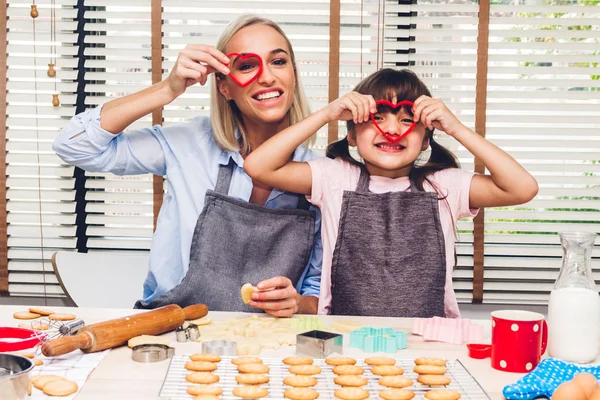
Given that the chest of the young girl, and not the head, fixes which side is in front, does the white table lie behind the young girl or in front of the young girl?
in front

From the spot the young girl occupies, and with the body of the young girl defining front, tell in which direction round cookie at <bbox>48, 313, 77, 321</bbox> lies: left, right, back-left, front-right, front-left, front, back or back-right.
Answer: front-right

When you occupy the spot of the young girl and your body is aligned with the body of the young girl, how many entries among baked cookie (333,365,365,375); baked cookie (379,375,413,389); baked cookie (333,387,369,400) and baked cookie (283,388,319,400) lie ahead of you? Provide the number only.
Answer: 4

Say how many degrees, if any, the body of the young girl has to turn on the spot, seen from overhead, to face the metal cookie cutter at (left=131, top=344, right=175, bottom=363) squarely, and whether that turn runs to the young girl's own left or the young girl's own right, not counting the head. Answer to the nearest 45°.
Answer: approximately 45° to the young girl's own right

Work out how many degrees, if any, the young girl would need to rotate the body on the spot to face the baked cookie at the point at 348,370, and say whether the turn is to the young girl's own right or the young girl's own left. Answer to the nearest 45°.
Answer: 0° — they already face it

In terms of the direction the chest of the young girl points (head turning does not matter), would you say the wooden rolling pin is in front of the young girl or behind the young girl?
in front

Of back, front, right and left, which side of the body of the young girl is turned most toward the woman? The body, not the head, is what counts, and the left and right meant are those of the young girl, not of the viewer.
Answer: right

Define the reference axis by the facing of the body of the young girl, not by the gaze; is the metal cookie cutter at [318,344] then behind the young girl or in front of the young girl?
in front

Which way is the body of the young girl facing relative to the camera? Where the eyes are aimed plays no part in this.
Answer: toward the camera

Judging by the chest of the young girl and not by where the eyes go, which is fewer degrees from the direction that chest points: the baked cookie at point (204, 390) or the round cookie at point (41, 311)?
the baked cookie

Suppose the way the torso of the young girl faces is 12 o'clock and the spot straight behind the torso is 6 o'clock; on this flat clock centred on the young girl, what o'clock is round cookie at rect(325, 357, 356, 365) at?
The round cookie is roughly at 12 o'clock from the young girl.

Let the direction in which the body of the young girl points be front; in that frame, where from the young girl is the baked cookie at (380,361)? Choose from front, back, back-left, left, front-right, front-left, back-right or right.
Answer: front

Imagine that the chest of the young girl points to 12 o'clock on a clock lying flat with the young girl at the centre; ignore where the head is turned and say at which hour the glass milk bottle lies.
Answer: The glass milk bottle is roughly at 11 o'clock from the young girl.

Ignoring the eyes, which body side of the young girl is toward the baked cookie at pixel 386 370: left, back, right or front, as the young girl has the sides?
front

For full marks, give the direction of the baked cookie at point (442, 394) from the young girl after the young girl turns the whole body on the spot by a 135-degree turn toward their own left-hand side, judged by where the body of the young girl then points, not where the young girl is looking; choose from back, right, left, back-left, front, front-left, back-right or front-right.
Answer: back-right

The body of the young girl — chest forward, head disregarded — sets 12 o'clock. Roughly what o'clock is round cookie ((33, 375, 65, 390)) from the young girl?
The round cookie is roughly at 1 o'clock from the young girl.
